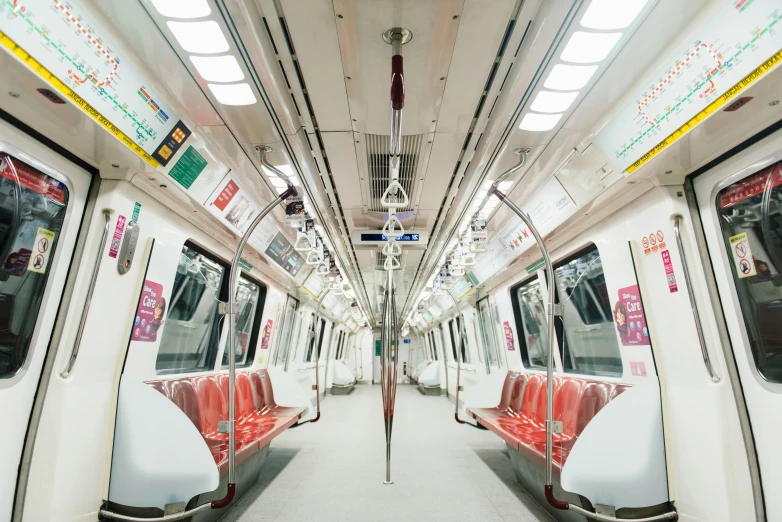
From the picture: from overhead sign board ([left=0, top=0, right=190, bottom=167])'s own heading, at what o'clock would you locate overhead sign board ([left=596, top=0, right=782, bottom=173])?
overhead sign board ([left=596, top=0, right=782, bottom=173]) is roughly at 12 o'clock from overhead sign board ([left=0, top=0, right=190, bottom=167]).

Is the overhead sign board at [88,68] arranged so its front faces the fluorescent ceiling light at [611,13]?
yes

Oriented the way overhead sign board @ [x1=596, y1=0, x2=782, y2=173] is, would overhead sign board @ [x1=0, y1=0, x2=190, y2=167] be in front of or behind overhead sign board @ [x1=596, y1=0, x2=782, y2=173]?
in front

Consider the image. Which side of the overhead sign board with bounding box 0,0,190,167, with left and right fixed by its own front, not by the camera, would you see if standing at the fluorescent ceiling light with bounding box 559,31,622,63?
front

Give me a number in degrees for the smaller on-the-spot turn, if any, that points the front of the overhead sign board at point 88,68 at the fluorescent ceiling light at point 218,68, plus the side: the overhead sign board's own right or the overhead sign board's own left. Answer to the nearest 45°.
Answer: approximately 45° to the overhead sign board's own left

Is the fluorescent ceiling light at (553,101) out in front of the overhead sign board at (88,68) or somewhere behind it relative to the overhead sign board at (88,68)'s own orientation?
in front

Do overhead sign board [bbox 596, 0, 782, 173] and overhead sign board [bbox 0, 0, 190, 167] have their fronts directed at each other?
yes

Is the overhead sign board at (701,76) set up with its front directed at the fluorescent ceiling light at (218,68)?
yes

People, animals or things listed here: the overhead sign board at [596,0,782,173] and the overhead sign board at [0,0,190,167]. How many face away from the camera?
0

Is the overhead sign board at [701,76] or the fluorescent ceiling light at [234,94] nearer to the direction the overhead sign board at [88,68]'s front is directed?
the overhead sign board

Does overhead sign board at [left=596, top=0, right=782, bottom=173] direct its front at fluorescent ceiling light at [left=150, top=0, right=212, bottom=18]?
yes

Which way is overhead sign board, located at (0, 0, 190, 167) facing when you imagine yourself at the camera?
facing the viewer and to the right of the viewer

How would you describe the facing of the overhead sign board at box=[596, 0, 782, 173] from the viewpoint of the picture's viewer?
facing the viewer and to the left of the viewer
